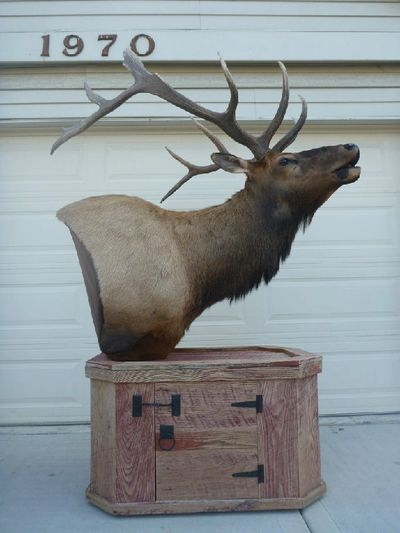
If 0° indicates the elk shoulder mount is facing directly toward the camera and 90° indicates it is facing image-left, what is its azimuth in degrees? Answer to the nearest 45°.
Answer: approximately 270°

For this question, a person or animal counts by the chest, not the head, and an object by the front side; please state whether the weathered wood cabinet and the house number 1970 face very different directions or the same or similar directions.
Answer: same or similar directions

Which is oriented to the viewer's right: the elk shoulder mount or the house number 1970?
the elk shoulder mount

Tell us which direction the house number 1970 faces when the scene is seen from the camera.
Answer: facing the viewer

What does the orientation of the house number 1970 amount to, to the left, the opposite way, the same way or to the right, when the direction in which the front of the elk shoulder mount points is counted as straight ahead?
to the right

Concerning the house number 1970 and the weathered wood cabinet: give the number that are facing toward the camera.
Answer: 2
